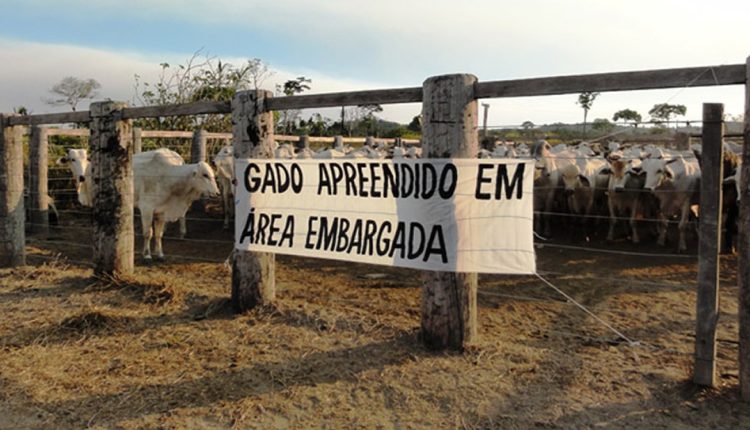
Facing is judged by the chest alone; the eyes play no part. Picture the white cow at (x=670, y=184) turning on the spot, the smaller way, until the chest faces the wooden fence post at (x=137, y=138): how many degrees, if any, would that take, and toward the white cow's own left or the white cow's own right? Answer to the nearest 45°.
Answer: approximately 45° to the white cow's own right

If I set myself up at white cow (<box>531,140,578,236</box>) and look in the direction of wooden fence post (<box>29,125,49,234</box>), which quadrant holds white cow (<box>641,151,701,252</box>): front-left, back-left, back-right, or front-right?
back-left

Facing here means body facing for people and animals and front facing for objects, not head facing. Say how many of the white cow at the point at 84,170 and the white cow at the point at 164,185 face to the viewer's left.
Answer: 1

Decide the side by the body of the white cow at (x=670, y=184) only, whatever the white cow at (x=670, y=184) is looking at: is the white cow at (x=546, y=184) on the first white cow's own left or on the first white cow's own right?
on the first white cow's own right

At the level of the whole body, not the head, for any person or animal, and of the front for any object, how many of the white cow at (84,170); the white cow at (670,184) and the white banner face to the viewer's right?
0

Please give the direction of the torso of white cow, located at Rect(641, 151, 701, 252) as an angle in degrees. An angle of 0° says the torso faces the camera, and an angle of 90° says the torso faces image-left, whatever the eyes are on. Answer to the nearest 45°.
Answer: approximately 45°

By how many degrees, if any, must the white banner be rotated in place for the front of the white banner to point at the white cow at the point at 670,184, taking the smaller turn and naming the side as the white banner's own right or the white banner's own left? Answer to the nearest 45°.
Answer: approximately 180°

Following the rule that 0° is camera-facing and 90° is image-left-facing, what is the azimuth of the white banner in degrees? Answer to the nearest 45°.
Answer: approximately 45°

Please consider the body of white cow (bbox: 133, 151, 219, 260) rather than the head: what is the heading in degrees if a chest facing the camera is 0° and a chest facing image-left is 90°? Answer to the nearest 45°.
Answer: approximately 270°
